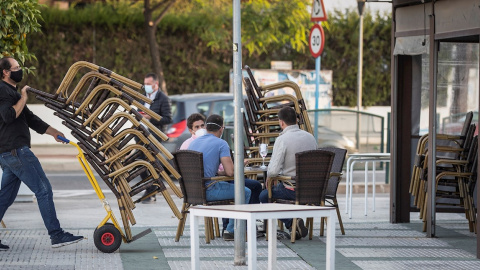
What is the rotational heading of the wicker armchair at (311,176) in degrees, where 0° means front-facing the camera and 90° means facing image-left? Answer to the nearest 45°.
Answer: approximately 135°

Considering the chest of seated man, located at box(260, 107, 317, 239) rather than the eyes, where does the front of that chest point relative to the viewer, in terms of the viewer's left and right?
facing away from the viewer and to the left of the viewer

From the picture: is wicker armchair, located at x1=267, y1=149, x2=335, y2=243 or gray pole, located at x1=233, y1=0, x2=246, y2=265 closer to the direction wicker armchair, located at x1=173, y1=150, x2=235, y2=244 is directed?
the wicker armchair

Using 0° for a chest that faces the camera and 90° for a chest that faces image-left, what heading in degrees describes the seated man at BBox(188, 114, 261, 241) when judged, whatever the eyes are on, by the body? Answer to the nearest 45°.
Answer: approximately 225°

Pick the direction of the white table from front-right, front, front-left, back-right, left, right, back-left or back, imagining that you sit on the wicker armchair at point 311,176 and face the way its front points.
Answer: back-left

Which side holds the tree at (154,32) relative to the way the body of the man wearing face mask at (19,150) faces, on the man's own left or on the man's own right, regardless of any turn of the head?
on the man's own left

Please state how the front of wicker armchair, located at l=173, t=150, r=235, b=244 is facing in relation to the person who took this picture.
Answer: facing away from the viewer and to the right of the viewer

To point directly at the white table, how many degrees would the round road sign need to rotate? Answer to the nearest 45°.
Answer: approximately 45° to its left

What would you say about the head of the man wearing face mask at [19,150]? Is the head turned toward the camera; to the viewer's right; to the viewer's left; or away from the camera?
to the viewer's right

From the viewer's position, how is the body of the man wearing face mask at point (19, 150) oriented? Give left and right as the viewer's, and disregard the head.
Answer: facing to the right of the viewer

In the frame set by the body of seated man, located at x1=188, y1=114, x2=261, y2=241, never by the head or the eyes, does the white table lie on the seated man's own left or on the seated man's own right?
on the seated man's own right
